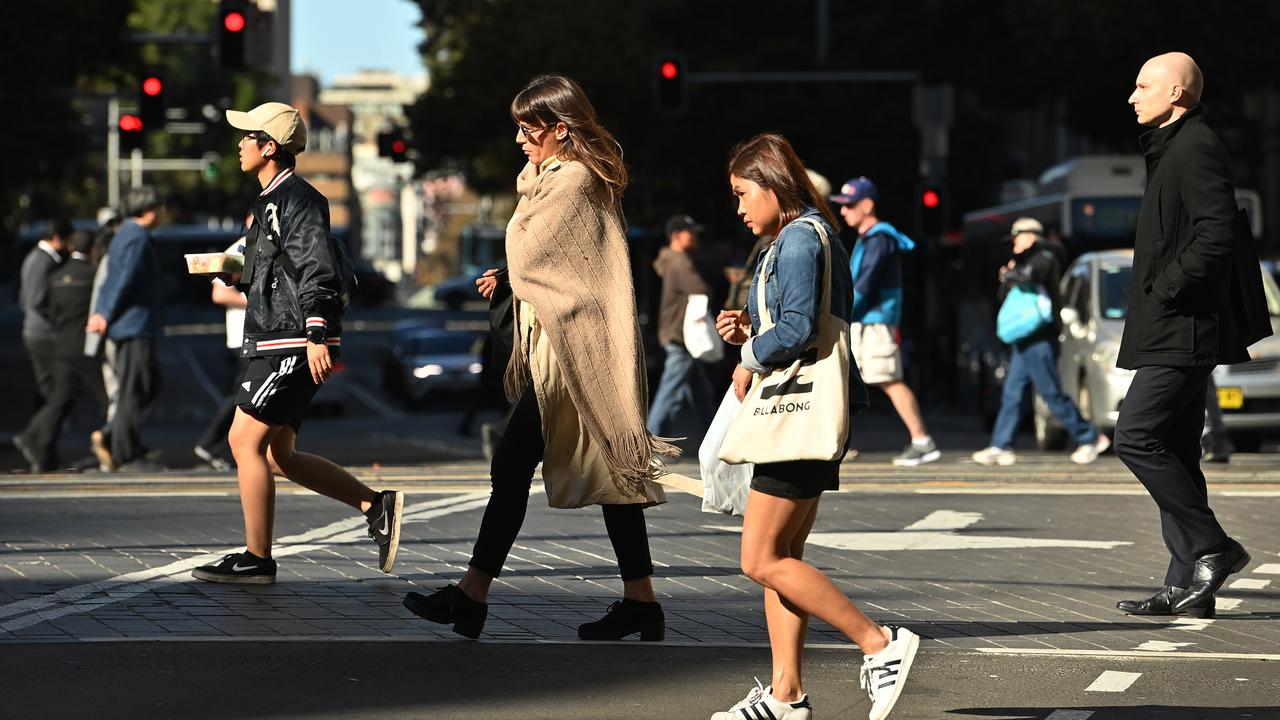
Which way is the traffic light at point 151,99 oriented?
toward the camera

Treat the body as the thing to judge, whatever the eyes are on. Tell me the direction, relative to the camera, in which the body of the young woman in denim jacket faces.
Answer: to the viewer's left

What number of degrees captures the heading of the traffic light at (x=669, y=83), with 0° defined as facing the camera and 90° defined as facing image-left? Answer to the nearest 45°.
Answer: approximately 0°

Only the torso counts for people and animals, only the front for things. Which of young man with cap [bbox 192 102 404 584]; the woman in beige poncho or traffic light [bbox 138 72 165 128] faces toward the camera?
the traffic light

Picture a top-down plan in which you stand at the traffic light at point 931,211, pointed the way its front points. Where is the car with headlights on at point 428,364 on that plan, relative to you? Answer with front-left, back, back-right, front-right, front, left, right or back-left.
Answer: back-right

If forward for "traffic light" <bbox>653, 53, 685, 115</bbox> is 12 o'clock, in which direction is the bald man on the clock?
The bald man is roughly at 12 o'clock from the traffic light.

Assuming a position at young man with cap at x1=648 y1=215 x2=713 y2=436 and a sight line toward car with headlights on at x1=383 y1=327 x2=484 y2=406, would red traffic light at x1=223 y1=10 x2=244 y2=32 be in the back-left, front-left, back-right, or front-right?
front-left

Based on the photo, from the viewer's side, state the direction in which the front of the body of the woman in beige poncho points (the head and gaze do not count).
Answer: to the viewer's left

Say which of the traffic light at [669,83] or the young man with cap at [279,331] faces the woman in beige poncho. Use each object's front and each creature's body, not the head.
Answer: the traffic light

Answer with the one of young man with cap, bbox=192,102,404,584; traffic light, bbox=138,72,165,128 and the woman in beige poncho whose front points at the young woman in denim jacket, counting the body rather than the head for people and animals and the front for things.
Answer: the traffic light

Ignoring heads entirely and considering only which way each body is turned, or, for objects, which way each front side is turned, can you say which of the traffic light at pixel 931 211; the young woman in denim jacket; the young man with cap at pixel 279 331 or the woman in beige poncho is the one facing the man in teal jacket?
the traffic light

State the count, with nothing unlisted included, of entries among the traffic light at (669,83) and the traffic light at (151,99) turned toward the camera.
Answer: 2

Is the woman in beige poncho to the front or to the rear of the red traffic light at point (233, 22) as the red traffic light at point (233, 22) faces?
to the front

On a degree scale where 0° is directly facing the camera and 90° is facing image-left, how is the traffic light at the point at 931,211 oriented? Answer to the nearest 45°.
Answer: approximately 0°

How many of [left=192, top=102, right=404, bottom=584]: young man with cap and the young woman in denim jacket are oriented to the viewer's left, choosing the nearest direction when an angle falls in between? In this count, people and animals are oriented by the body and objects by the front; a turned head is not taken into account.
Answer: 2

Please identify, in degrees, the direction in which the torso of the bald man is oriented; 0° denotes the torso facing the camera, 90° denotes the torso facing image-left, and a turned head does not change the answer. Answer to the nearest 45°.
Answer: approximately 90°

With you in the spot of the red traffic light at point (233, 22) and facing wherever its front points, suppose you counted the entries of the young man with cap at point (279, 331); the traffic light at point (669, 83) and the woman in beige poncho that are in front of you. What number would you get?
2
